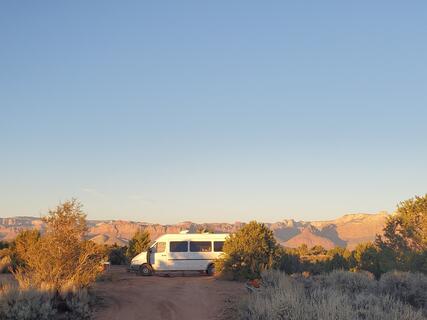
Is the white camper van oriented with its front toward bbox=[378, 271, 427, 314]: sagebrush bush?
no

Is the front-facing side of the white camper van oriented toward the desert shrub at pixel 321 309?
no

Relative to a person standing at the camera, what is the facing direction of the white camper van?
facing to the left of the viewer

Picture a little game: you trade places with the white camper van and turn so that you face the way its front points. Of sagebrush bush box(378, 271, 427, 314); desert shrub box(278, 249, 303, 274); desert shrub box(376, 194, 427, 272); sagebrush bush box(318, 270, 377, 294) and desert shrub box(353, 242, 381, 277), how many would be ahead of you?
0

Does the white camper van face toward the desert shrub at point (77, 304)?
no

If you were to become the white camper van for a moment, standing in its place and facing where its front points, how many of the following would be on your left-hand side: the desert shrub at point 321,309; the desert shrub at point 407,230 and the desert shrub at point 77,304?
2

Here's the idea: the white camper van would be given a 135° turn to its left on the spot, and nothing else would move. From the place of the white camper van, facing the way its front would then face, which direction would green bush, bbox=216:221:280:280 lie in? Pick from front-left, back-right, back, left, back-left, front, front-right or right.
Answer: front

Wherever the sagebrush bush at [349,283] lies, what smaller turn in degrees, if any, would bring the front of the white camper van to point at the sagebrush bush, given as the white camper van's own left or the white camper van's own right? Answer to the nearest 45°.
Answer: approximately 135° to the white camper van's own left

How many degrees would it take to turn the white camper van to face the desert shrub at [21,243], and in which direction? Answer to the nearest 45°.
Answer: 0° — it already faces it
